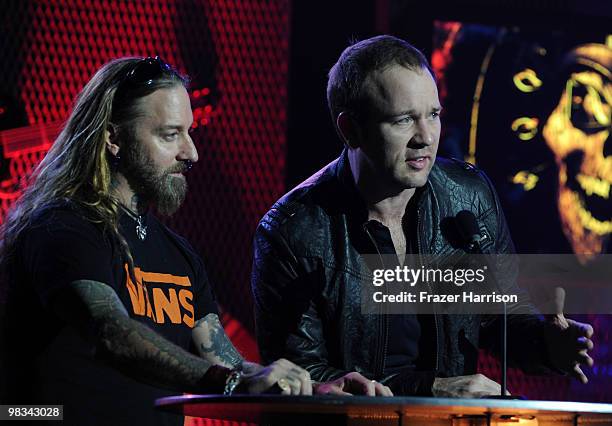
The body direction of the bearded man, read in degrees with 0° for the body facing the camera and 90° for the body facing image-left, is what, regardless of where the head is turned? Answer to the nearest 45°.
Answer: approximately 315°

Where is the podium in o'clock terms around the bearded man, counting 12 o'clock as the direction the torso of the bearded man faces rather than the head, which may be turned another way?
The podium is roughly at 12 o'clock from the bearded man.
